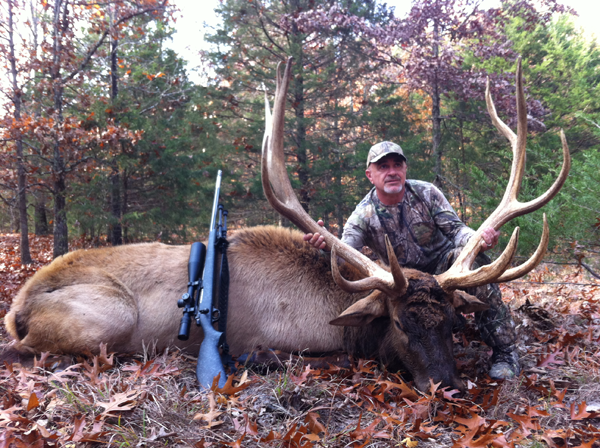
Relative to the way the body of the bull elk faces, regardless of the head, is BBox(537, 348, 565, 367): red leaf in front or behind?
in front

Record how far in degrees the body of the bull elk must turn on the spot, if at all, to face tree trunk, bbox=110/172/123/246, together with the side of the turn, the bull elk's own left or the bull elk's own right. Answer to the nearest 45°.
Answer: approximately 135° to the bull elk's own left

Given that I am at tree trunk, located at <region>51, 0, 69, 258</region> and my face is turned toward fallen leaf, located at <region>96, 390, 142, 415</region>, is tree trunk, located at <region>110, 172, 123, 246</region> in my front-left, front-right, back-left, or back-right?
back-left

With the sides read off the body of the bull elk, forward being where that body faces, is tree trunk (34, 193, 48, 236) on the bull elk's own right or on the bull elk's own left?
on the bull elk's own left

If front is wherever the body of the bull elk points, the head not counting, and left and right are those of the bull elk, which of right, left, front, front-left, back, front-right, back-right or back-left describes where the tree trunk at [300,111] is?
left

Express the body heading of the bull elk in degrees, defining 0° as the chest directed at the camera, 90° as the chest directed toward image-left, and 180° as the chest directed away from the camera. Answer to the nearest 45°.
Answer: approximately 270°

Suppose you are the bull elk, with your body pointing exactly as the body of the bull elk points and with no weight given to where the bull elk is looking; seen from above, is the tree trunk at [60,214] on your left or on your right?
on your left

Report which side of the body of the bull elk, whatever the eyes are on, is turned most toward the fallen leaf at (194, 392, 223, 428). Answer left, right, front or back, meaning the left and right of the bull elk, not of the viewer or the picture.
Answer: right

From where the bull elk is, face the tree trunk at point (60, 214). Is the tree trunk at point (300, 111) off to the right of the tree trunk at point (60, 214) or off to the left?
right
